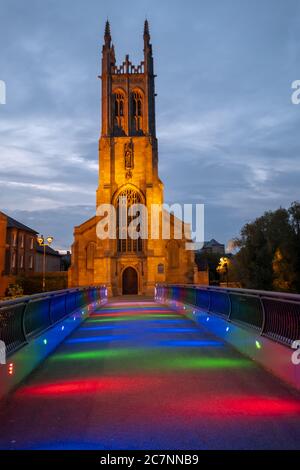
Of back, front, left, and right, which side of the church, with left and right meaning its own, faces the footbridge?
front

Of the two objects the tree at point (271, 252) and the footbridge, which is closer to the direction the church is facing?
the footbridge

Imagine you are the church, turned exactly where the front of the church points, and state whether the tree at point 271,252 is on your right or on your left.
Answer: on your left

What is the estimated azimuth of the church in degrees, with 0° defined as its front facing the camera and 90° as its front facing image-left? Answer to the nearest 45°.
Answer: approximately 0°
